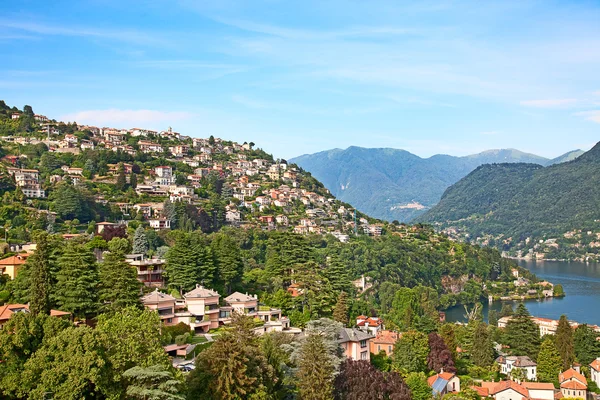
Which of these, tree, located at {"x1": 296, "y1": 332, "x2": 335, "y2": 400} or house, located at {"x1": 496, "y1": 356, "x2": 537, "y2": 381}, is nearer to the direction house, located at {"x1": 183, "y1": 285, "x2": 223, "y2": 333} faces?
the tree

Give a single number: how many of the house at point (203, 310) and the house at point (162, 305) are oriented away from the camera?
0

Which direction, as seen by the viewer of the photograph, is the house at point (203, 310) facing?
facing the viewer and to the right of the viewer

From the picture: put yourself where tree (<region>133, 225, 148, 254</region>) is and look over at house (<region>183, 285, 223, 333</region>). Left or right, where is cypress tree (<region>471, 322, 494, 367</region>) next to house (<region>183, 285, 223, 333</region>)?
left

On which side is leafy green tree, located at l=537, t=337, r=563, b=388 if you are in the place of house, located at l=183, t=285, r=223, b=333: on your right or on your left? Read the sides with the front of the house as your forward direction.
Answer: on your left

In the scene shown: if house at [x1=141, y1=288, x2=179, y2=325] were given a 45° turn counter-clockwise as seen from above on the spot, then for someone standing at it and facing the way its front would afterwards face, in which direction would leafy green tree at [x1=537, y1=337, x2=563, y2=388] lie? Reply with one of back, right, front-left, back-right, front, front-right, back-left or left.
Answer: front

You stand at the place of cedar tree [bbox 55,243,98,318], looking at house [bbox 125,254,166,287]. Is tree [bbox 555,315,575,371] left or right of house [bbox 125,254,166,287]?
right

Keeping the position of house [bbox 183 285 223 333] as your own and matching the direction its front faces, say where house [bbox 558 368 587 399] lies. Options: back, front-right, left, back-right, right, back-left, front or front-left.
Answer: front-left

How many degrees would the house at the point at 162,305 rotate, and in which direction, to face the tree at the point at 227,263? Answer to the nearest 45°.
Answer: approximately 90° to its left

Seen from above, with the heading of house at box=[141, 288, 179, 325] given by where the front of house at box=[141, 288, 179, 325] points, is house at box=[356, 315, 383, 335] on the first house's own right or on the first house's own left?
on the first house's own left

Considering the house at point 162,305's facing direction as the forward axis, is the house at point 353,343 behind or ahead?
ahead

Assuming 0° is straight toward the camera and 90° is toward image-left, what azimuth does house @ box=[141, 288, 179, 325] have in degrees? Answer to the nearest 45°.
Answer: approximately 315°

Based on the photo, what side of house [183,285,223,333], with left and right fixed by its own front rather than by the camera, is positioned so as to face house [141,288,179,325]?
right

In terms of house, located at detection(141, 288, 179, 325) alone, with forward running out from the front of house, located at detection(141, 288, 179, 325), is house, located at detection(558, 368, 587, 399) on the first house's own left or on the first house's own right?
on the first house's own left

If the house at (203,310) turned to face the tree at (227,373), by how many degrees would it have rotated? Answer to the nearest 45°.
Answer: approximately 45° to its right

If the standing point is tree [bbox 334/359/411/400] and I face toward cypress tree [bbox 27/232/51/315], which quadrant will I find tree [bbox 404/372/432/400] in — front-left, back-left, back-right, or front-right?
back-right
